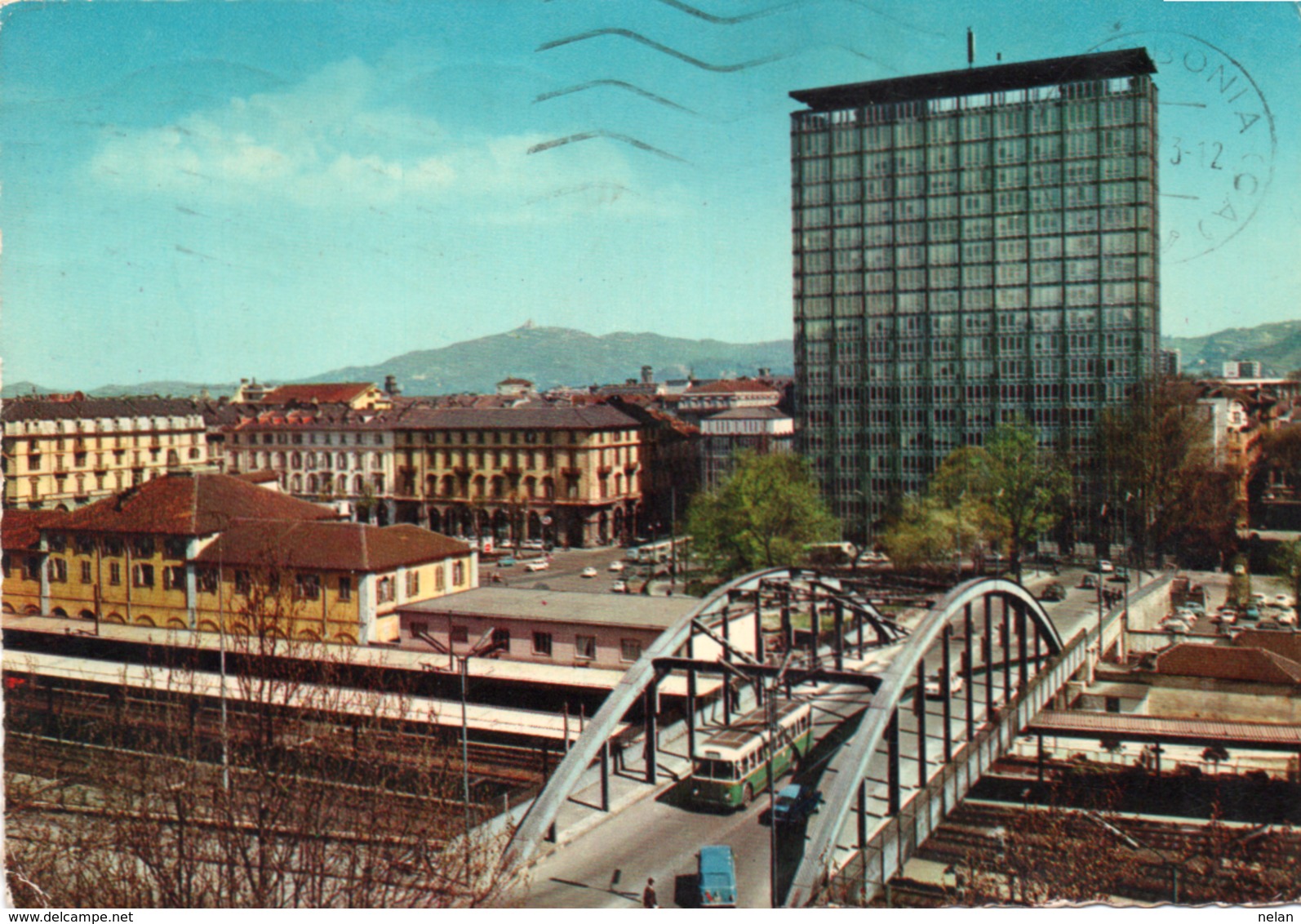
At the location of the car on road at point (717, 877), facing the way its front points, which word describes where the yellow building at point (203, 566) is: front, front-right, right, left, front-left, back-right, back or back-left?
front-left

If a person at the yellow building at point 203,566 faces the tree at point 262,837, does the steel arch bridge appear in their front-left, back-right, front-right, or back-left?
front-left

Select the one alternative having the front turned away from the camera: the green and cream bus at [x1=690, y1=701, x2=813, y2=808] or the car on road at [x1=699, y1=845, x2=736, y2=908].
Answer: the car on road

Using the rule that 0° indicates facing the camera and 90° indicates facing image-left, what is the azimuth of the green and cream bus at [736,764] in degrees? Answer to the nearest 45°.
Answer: approximately 45°

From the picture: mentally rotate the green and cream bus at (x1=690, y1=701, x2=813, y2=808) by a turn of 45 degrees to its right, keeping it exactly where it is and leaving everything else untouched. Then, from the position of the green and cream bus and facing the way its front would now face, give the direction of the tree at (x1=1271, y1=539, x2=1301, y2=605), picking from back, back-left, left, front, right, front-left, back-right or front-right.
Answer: back-right

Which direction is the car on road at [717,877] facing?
away from the camera

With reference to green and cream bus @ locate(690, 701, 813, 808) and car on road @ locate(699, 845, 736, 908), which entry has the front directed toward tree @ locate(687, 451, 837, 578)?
the car on road

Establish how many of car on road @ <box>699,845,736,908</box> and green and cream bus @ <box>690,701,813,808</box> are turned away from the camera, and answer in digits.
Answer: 1

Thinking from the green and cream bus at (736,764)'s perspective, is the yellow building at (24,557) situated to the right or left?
on its right

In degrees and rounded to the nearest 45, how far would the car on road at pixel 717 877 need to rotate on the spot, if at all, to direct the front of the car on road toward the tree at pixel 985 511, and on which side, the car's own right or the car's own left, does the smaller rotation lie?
0° — it already faces it

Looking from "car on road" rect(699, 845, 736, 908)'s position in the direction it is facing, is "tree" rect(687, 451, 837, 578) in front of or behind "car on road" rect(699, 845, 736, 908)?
in front

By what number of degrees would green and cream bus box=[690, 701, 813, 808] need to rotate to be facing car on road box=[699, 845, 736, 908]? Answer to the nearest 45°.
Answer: approximately 45° to its left
